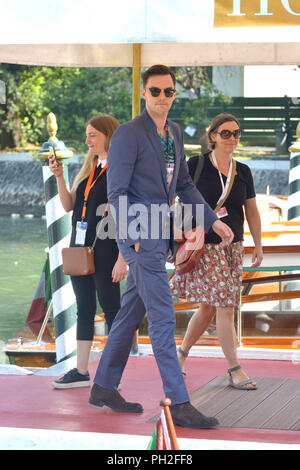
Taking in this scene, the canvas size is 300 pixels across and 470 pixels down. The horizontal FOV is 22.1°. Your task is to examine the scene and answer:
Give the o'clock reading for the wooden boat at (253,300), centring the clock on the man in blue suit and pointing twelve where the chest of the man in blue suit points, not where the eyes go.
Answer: The wooden boat is roughly at 8 o'clock from the man in blue suit.

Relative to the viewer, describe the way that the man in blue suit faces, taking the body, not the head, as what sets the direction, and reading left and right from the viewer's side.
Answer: facing the viewer and to the right of the viewer

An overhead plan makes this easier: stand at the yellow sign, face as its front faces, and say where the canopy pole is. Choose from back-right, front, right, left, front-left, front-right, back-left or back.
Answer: back-right

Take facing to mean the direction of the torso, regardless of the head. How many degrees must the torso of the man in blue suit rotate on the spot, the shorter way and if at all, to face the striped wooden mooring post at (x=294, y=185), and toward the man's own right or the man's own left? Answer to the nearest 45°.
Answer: approximately 135° to the man's own left

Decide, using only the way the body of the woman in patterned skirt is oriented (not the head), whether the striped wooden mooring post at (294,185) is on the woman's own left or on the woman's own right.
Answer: on the woman's own left

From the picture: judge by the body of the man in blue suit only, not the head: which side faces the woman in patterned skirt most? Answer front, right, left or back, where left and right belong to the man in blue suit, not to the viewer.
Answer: left

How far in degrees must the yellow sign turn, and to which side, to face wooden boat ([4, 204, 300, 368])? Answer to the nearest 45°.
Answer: approximately 180°

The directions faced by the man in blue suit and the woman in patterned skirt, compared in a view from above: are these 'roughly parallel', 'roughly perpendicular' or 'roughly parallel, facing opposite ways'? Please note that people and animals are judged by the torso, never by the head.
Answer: roughly parallel

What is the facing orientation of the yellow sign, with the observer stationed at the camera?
facing the viewer
